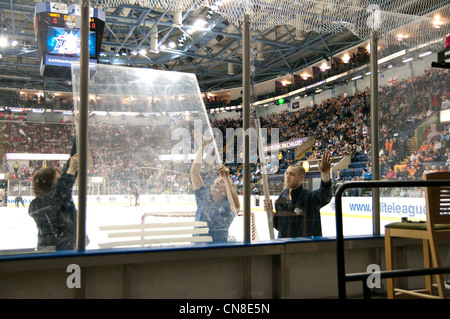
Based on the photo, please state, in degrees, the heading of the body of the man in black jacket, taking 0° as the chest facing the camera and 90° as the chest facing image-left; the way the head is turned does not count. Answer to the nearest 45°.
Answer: approximately 45°

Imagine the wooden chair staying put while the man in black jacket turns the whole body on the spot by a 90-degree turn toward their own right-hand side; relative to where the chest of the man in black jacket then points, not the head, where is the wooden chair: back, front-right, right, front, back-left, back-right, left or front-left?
back

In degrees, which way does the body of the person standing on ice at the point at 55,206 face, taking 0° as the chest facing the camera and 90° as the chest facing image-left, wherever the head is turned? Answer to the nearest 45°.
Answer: approximately 225°

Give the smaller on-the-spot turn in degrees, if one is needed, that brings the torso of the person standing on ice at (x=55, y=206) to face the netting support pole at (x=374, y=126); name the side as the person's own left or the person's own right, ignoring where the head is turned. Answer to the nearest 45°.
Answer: approximately 45° to the person's own right
